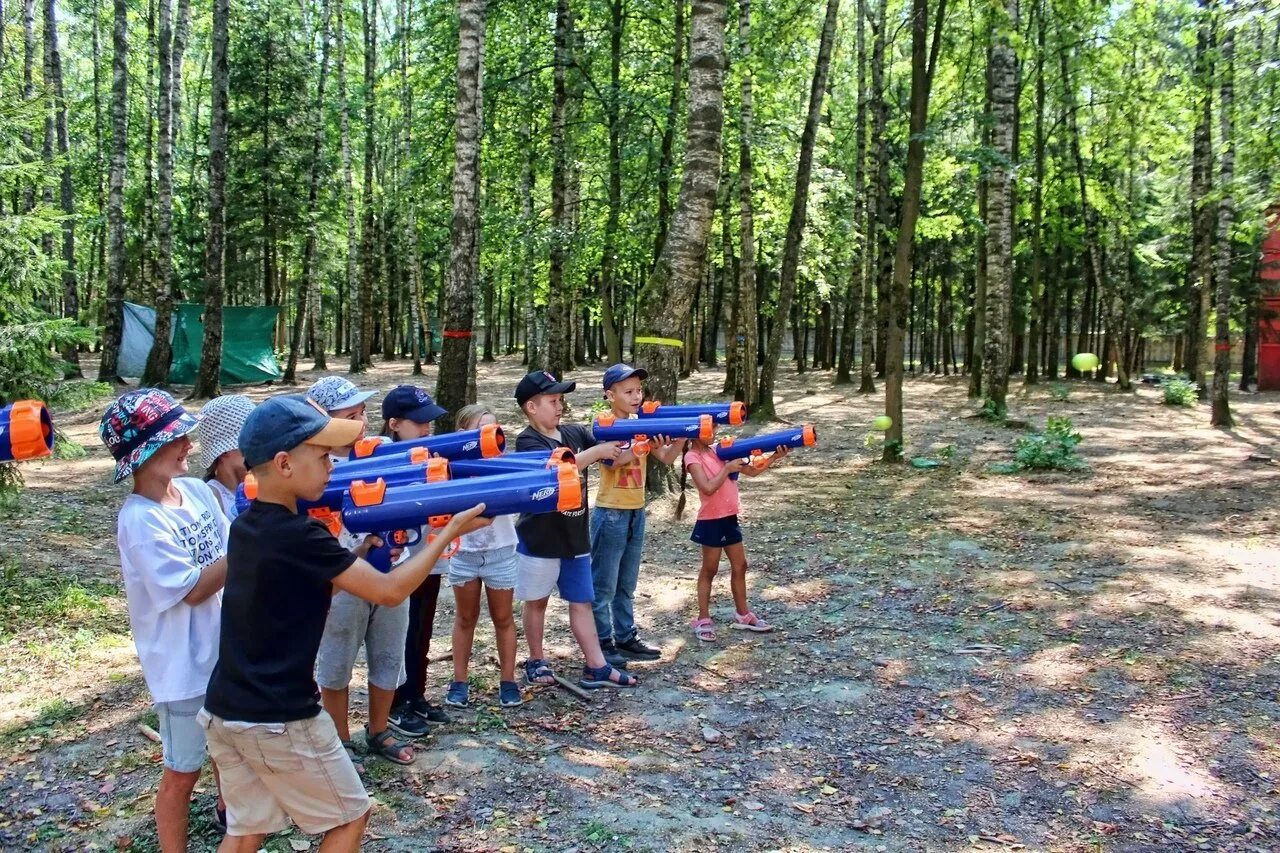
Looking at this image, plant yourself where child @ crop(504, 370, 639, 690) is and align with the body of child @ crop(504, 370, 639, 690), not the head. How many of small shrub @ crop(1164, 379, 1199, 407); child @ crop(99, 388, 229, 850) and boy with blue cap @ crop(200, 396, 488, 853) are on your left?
1

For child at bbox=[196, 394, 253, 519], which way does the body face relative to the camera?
to the viewer's right

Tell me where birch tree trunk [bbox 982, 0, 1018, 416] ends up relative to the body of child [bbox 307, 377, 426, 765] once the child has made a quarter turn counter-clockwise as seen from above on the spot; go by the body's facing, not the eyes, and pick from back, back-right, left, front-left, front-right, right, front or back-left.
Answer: front

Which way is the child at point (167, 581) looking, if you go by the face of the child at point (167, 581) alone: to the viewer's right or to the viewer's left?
to the viewer's right

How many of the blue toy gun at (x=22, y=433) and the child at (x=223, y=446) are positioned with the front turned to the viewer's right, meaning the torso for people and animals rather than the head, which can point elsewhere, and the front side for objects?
2

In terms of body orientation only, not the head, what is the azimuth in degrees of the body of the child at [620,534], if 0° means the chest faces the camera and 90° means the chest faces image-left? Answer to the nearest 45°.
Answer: approximately 315°

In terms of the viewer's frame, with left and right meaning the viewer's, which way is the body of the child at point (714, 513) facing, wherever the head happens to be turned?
facing the viewer and to the right of the viewer

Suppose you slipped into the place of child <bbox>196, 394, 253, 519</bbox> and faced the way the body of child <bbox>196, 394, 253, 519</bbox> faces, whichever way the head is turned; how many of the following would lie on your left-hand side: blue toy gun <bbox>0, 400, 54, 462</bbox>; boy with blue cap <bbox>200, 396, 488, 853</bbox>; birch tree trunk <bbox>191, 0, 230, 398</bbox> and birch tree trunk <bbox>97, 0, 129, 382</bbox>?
2

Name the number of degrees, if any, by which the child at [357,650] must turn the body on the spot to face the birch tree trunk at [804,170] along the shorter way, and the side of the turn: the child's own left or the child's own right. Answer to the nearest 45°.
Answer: approximately 90° to the child's own left

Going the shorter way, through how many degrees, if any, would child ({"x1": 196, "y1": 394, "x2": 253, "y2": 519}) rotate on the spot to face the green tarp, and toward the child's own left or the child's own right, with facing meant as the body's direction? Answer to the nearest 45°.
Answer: approximately 90° to the child's own left

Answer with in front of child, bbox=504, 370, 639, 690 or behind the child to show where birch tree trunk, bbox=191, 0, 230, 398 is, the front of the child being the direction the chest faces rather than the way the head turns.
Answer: behind

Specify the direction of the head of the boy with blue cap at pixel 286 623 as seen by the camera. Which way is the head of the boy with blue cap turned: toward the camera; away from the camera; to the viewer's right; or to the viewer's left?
to the viewer's right

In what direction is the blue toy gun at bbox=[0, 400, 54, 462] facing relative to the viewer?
to the viewer's right
